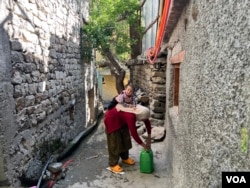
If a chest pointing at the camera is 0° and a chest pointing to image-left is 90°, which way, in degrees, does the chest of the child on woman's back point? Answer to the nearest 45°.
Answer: approximately 315°

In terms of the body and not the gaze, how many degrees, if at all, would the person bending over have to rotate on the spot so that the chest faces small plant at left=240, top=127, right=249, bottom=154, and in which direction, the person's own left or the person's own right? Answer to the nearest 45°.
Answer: approximately 45° to the person's own right

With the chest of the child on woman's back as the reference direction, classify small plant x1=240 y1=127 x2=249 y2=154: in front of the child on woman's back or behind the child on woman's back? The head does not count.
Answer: in front

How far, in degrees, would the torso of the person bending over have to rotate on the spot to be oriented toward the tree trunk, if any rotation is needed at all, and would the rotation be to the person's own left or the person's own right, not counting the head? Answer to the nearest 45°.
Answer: approximately 135° to the person's own left

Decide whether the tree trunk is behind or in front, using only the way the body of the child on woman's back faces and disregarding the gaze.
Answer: behind

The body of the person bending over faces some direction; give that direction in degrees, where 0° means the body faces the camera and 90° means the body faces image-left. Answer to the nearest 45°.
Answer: approximately 315°
